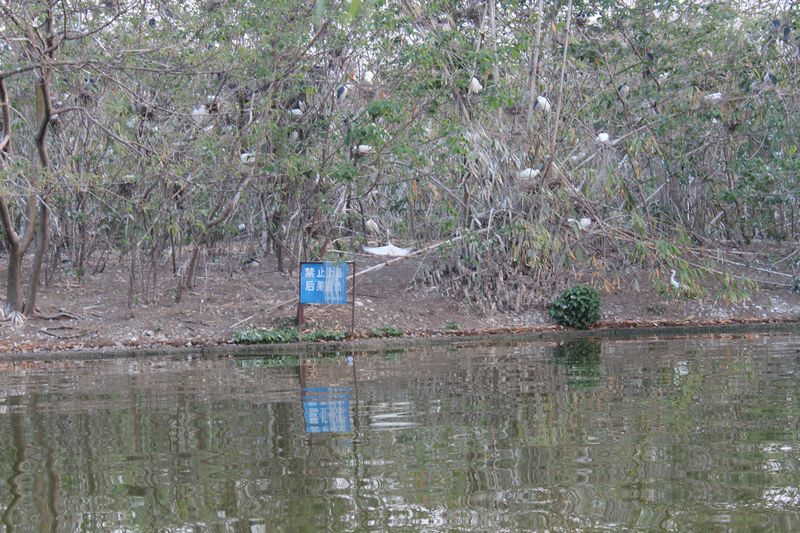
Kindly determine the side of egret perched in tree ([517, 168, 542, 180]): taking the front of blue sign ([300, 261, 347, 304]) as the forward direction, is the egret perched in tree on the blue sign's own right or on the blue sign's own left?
on the blue sign's own left

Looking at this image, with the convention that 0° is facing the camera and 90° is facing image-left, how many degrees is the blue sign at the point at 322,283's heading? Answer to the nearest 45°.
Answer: approximately 0°

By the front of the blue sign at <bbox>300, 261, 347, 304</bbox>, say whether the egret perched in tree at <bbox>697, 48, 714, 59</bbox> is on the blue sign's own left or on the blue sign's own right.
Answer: on the blue sign's own left

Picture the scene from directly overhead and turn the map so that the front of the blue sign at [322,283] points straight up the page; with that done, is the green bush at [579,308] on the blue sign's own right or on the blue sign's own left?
on the blue sign's own left

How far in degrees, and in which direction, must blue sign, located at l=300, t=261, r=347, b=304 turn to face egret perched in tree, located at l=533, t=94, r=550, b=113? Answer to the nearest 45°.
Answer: approximately 90° to its left

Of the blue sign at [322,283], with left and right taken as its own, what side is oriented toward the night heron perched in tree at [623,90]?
left
